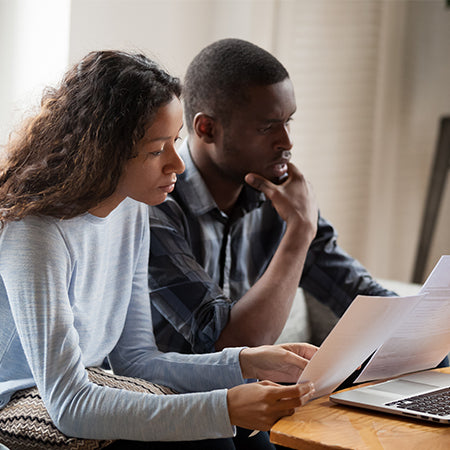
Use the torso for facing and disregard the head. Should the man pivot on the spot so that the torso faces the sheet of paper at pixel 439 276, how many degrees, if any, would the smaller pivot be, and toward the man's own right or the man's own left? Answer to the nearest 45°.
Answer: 0° — they already face it

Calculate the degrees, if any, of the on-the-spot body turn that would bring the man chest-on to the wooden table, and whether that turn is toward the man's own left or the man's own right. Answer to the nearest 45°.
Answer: approximately 45° to the man's own right
